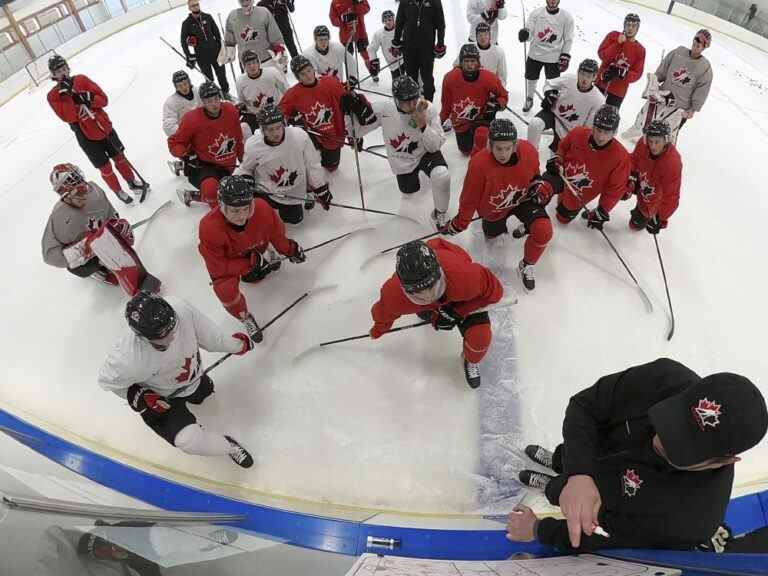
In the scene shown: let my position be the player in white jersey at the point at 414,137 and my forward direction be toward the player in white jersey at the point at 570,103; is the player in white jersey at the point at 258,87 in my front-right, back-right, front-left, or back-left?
back-left

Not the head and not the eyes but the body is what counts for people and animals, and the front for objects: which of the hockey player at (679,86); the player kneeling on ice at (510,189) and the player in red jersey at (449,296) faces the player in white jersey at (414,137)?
the hockey player

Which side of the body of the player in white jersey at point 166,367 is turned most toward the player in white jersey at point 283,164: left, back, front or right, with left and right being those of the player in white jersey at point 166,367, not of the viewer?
left

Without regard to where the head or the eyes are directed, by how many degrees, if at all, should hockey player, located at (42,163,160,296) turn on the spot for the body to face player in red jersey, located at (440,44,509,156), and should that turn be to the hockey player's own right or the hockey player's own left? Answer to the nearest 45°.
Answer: approximately 45° to the hockey player's own left

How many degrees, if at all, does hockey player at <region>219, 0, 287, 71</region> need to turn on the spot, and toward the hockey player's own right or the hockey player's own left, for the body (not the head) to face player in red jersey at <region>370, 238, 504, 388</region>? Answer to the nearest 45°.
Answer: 0° — they already face them

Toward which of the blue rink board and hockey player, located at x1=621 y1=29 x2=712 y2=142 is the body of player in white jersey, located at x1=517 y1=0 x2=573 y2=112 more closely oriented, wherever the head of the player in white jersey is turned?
the blue rink board

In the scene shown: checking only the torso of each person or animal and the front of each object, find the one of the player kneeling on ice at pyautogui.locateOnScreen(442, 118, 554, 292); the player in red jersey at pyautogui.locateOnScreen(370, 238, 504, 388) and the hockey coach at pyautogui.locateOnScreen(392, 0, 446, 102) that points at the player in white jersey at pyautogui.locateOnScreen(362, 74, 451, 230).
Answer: the hockey coach
